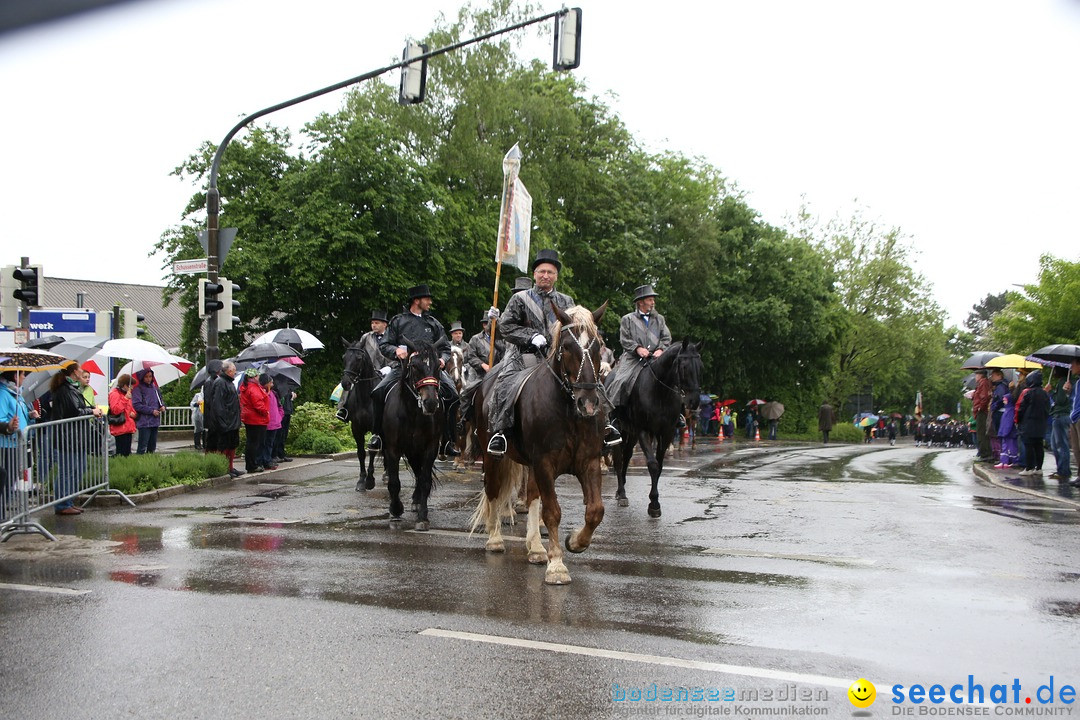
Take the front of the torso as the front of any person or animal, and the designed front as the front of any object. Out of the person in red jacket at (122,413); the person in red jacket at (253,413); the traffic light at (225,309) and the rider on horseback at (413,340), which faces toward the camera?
the rider on horseback

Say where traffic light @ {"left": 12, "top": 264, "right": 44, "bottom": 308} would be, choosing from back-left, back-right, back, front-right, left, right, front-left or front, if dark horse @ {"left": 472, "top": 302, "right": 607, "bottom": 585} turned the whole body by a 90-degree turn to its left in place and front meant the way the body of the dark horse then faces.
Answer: left

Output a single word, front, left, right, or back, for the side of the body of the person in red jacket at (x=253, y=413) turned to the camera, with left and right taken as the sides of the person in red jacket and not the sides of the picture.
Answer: right

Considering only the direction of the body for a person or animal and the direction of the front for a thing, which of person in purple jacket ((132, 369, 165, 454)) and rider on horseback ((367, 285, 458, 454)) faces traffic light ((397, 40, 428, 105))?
the person in purple jacket

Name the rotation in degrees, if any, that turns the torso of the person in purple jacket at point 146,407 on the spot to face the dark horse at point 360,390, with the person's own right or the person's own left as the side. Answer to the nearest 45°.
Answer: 0° — they already face it
